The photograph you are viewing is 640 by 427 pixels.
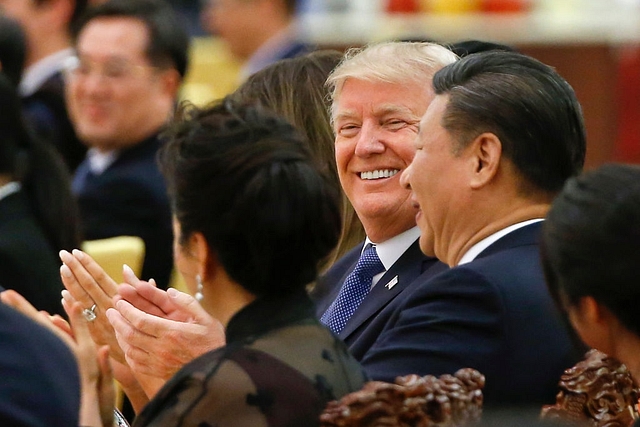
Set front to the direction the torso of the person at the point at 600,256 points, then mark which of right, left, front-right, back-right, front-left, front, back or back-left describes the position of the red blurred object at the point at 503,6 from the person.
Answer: front-right

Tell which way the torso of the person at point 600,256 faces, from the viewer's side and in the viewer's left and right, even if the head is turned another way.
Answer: facing away from the viewer and to the left of the viewer

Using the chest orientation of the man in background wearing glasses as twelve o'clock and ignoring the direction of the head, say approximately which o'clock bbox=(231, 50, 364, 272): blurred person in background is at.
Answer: The blurred person in background is roughly at 10 o'clock from the man in background wearing glasses.

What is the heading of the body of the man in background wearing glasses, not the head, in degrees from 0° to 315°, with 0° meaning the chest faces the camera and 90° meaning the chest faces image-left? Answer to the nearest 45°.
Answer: approximately 45°

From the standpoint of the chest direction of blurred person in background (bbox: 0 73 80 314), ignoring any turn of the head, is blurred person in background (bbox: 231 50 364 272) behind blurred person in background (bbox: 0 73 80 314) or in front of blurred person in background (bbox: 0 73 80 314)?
behind

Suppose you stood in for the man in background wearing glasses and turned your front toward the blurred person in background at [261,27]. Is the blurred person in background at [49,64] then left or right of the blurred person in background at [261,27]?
left

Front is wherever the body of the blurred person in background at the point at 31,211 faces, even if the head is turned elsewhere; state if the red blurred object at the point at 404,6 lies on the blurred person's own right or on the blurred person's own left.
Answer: on the blurred person's own right

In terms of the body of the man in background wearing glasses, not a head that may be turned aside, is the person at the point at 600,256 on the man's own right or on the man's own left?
on the man's own left

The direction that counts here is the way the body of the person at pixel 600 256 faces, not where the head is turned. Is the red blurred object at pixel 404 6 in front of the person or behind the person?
in front
